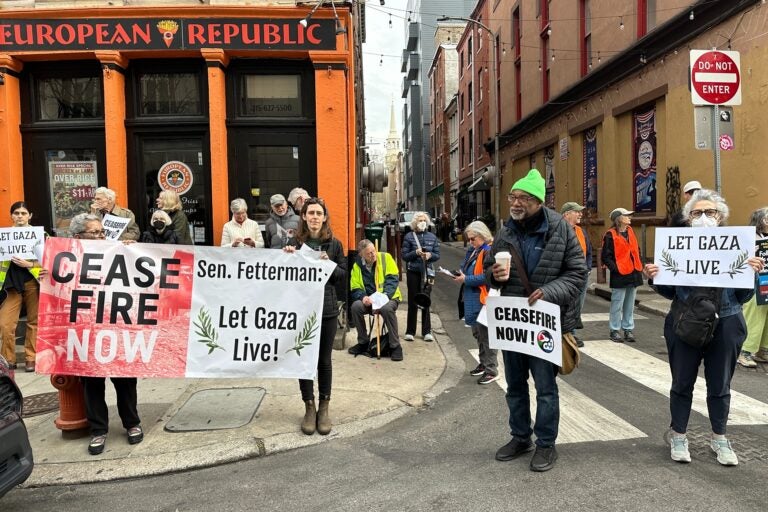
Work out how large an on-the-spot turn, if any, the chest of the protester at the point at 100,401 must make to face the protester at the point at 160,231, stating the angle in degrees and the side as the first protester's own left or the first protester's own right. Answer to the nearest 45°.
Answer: approximately 180°

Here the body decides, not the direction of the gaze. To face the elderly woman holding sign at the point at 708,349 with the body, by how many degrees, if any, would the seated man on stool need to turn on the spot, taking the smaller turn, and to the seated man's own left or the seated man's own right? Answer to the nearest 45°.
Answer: approximately 45° to the seated man's own left

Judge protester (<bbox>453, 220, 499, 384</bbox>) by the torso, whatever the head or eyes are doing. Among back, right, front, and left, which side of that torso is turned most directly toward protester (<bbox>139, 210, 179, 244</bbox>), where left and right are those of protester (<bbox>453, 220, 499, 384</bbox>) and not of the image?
front

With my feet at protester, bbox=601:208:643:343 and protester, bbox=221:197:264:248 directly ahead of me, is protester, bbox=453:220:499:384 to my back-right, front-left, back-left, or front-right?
front-left

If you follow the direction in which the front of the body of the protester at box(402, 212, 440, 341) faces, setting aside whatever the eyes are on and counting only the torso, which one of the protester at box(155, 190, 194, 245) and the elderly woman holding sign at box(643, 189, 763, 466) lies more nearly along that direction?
the elderly woman holding sign

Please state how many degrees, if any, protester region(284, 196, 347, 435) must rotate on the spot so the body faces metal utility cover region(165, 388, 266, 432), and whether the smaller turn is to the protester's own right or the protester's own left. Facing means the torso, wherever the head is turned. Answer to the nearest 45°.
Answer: approximately 135° to the protester's own right

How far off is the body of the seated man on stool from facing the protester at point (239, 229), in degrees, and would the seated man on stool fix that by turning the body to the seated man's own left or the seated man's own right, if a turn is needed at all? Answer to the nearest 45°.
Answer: approximately 90° to the seated man's own right

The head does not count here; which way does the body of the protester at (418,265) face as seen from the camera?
toward the camera

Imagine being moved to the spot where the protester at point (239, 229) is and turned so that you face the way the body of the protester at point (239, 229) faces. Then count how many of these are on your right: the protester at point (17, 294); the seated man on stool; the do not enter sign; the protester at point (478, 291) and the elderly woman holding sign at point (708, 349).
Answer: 1

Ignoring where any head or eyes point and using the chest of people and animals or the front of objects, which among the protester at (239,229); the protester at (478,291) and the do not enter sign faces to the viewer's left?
the protester at (478,291)

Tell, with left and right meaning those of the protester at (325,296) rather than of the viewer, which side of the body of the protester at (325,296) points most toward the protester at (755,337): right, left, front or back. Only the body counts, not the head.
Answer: left

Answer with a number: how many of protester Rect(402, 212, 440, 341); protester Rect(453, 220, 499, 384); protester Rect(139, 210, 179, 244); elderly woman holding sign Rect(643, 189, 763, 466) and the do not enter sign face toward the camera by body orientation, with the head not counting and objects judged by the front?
4

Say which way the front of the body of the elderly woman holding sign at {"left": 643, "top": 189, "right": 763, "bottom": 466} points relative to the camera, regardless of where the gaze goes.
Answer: toward the camera
